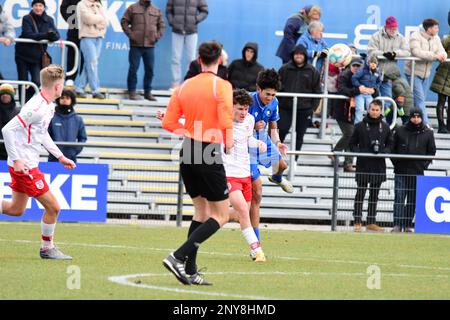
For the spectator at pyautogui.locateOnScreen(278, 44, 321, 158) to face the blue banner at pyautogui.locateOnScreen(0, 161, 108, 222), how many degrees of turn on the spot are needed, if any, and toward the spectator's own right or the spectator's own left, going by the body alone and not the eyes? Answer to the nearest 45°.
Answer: approximately 45° to the spectator's own right

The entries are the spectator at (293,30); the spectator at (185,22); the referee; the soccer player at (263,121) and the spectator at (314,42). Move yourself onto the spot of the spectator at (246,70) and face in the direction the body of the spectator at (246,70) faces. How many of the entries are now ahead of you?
2

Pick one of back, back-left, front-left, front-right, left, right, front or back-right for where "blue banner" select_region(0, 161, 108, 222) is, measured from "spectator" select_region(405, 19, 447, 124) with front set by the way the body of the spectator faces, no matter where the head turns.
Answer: right

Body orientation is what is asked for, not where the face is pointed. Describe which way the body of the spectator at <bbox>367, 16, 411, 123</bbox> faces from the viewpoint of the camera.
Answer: toward the camera

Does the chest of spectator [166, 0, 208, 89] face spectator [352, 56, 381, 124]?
no

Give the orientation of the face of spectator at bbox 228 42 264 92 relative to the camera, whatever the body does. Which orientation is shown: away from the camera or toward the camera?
toward the camera

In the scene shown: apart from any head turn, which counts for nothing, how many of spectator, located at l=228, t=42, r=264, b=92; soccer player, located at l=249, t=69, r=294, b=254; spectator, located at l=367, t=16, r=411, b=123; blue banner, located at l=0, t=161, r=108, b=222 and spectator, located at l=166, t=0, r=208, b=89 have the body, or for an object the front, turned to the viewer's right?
0

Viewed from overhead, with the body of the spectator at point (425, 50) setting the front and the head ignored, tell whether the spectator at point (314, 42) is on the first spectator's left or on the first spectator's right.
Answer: on the first spectator's right

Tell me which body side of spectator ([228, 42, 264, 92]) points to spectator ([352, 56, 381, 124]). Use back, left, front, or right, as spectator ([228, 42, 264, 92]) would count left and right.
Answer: left

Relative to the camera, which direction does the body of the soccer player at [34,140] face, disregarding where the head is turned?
to the viewer's right

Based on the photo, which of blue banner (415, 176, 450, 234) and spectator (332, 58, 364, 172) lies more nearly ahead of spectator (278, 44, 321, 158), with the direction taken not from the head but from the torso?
the blue banner

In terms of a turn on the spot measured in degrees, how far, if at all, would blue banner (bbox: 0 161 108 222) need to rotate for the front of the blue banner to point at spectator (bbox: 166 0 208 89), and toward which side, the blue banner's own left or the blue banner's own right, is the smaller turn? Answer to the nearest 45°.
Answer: approximately 135° to the blue banner's own left

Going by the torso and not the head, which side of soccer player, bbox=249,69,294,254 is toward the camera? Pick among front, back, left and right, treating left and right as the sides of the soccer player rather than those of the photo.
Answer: front

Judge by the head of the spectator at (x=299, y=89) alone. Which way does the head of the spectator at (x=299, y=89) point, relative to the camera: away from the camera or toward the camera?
toward the camera

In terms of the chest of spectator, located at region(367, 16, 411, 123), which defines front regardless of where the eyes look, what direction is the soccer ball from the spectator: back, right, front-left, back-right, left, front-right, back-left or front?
front-right

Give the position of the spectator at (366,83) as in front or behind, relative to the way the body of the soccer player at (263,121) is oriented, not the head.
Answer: behind

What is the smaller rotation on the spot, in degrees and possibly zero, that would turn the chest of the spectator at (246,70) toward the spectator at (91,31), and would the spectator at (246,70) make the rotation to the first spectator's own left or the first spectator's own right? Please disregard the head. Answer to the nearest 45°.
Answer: approximately 90° to the first spectator's own right

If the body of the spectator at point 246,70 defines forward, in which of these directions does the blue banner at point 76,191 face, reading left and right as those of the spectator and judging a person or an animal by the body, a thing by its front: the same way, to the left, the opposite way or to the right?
the same way

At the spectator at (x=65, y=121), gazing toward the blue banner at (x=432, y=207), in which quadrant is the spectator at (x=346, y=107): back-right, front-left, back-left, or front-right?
front-left

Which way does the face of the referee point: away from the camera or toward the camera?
away from the camera
